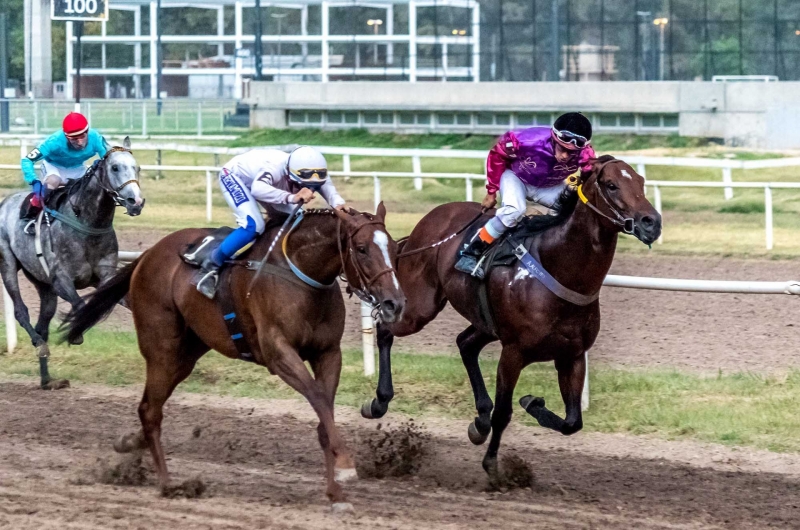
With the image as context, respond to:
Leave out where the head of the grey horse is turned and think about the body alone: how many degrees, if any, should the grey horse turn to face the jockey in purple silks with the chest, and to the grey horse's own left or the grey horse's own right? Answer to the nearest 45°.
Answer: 0° — it already faces them

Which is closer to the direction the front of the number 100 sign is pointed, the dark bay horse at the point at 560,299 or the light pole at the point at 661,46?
the dark bay horse

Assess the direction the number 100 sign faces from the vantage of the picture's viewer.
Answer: facing the viewer

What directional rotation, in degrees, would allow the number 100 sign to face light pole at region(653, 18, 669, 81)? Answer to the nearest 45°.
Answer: approximately 135° to its left

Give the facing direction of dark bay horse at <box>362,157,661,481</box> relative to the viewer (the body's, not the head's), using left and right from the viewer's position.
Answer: facing the viewer and to the right of the viewer

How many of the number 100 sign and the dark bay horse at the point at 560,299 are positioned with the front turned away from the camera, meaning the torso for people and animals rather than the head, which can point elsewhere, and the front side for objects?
0

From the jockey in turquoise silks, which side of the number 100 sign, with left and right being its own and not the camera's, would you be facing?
front

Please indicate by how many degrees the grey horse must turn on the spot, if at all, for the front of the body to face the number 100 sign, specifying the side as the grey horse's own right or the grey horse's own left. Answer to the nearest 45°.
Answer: approximately 135° to the grey horse's own left

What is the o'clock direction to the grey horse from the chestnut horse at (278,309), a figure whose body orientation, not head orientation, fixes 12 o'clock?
The grey horse is roughly at 7 o'clock from the chestnut horse.
